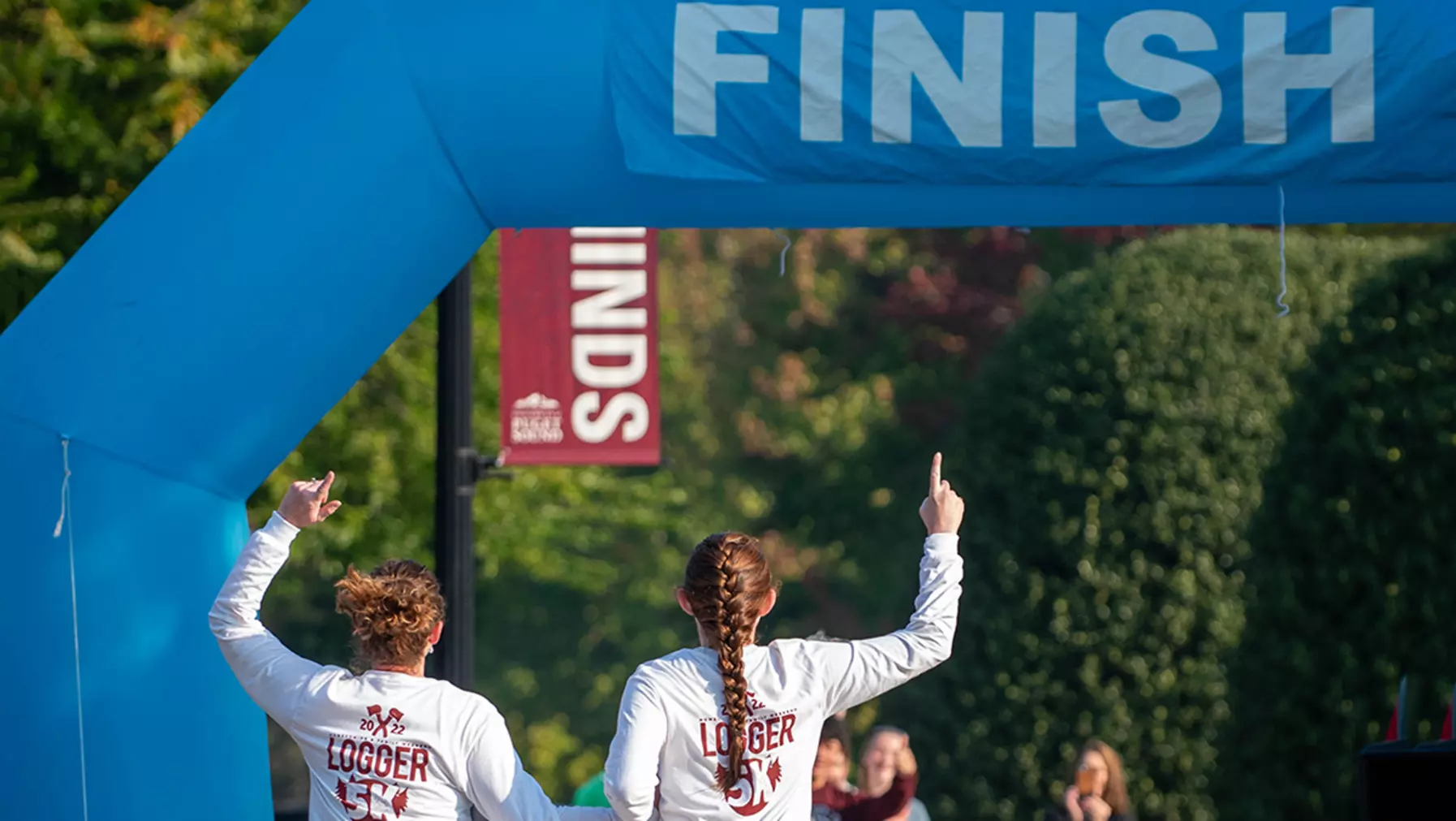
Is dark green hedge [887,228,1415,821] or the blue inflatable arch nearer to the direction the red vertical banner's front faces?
the blue inflatable arch

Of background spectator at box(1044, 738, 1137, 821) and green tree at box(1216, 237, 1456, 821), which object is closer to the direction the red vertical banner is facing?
the background spectator

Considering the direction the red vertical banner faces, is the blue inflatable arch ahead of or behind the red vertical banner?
ahead

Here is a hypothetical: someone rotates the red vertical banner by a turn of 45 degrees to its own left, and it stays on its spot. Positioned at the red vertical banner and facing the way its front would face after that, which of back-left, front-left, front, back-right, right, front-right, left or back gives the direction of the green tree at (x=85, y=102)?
back-right

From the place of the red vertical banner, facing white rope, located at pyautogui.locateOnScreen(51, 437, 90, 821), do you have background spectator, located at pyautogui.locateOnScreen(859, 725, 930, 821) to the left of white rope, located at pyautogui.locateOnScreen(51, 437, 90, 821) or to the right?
left

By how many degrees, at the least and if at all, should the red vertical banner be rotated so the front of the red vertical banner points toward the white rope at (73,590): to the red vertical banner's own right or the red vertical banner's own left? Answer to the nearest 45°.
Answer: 0° — it already faces it

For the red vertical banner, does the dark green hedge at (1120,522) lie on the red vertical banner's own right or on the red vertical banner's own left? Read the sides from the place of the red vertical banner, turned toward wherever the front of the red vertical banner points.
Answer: on the red vertical banner's own left

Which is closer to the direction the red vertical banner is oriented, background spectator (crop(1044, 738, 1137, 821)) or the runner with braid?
the runner with braid

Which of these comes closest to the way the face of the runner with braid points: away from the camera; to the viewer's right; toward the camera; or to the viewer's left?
away from the camera

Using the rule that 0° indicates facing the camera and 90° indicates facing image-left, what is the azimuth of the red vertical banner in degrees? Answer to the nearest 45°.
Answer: approximately 0°
